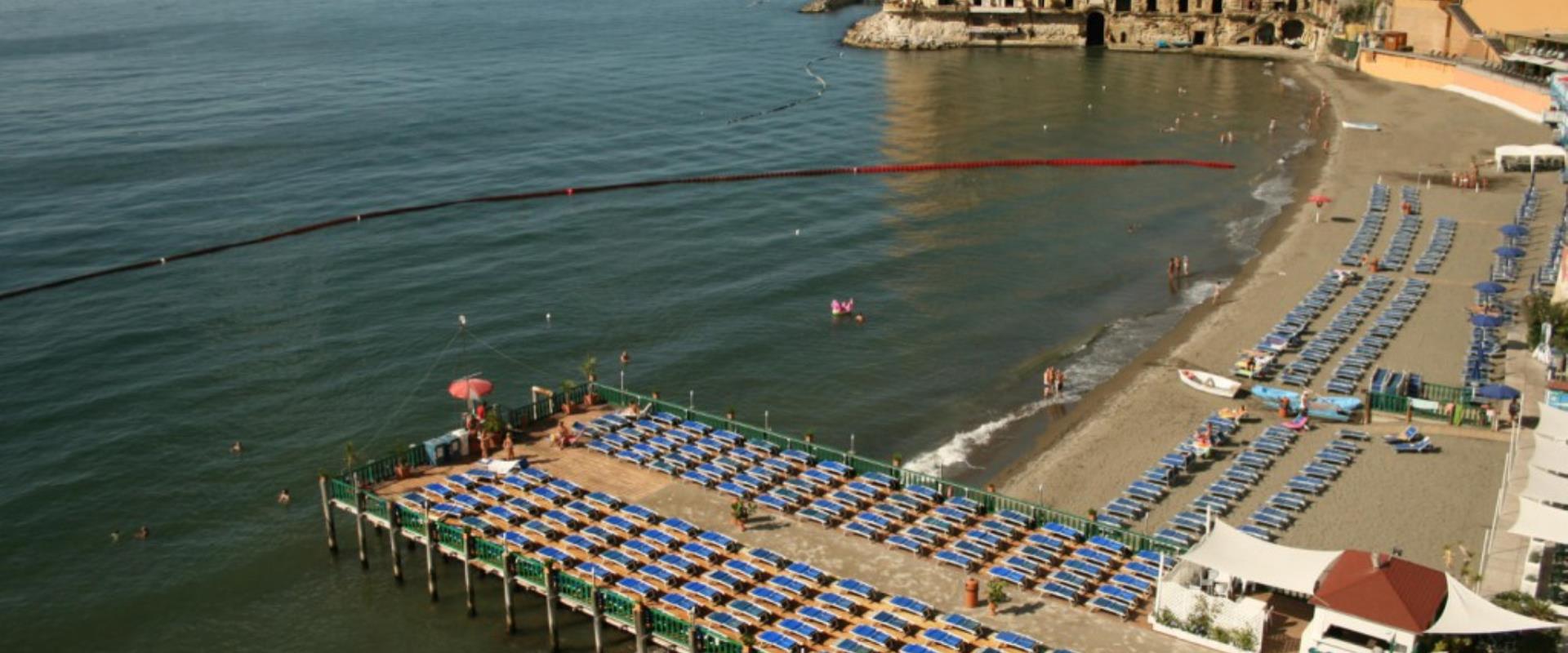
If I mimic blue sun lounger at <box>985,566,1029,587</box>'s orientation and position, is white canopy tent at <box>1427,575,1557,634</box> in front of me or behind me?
behind

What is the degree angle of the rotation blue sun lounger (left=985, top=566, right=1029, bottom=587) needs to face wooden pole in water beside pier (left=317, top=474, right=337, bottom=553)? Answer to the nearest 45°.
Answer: approximately 45° to its left

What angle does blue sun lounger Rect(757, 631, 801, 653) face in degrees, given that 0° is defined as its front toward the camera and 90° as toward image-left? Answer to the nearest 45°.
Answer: approximately 135°

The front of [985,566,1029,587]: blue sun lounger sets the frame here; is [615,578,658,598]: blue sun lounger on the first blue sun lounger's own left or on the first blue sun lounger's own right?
on the first blue sun lounger's own left

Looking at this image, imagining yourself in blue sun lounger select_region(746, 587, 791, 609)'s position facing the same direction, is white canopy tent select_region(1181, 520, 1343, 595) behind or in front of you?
behind

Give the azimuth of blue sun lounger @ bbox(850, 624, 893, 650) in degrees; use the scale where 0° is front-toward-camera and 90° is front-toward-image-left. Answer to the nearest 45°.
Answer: approximately 135°

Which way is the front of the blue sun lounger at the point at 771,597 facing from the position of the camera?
facing away from the viewer and to the left of the viewer
